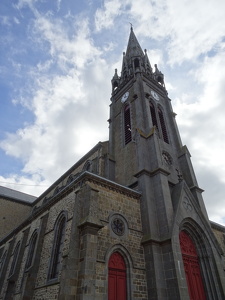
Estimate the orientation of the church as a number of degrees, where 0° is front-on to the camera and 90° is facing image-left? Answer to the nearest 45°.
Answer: approximately 315°
